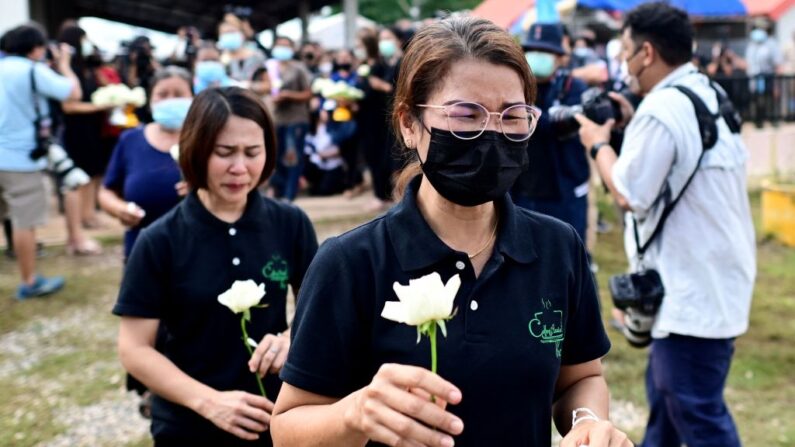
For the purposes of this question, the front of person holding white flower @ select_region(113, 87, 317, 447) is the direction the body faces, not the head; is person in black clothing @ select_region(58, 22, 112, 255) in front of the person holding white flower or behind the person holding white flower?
behind

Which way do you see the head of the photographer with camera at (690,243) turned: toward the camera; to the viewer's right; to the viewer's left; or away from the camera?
to the viewer's left

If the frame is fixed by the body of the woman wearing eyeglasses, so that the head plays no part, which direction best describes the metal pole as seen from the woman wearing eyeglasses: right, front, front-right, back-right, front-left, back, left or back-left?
back-left

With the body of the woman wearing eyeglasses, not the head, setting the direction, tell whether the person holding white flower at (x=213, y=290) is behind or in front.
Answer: behind

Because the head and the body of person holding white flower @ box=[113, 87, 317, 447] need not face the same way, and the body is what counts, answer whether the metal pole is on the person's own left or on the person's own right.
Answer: on the person's own left

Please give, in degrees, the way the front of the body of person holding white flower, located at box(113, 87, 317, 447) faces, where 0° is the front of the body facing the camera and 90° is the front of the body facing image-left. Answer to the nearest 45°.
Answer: approximately 315°

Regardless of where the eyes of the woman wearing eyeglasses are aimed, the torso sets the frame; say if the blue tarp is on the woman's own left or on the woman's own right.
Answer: on the woman's own left

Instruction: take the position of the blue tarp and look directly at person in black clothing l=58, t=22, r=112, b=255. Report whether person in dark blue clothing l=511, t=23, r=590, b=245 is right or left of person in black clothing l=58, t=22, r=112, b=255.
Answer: left
